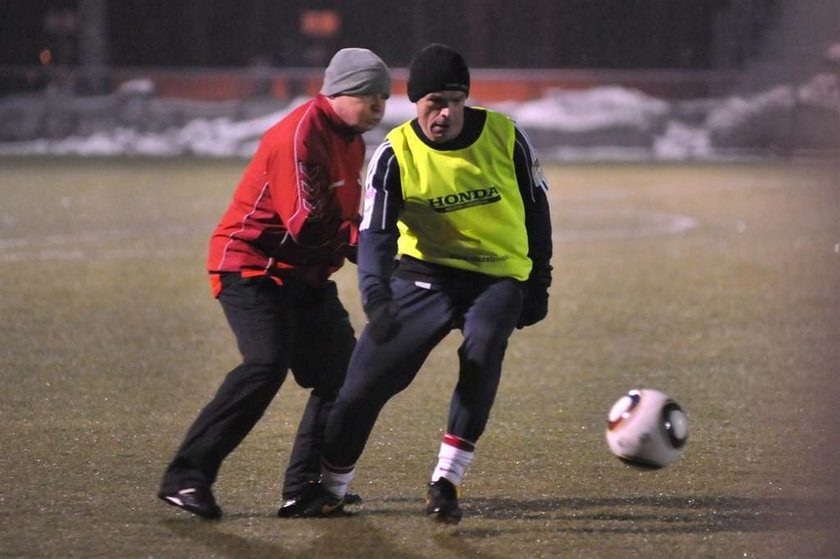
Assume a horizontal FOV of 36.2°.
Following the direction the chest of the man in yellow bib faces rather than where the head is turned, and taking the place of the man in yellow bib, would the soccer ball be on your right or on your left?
on your left

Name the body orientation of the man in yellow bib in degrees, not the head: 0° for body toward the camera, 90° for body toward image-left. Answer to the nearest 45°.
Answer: approximately 0°

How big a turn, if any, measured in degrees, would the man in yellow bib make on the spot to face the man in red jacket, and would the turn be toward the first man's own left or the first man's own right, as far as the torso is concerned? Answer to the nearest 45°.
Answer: approximately 90° to the first man's own right
